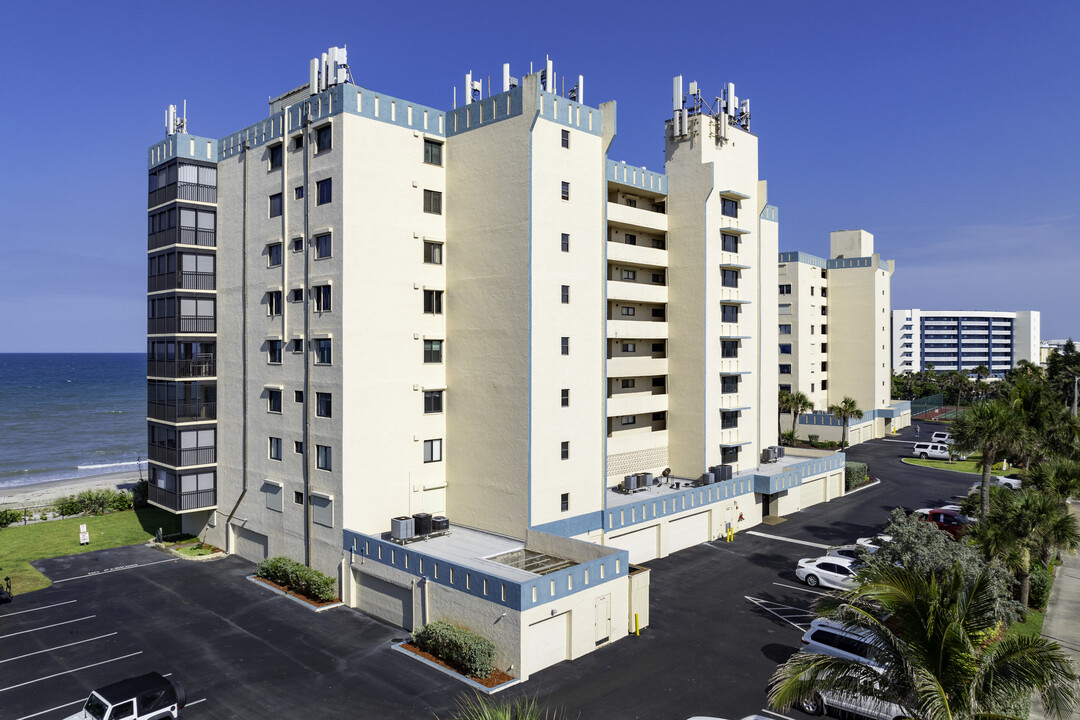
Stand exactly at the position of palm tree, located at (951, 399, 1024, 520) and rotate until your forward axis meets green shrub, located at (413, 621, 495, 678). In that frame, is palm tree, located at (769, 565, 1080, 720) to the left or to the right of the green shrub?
left

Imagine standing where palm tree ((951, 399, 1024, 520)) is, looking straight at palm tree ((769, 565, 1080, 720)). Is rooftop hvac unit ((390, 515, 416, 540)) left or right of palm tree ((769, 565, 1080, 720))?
right
